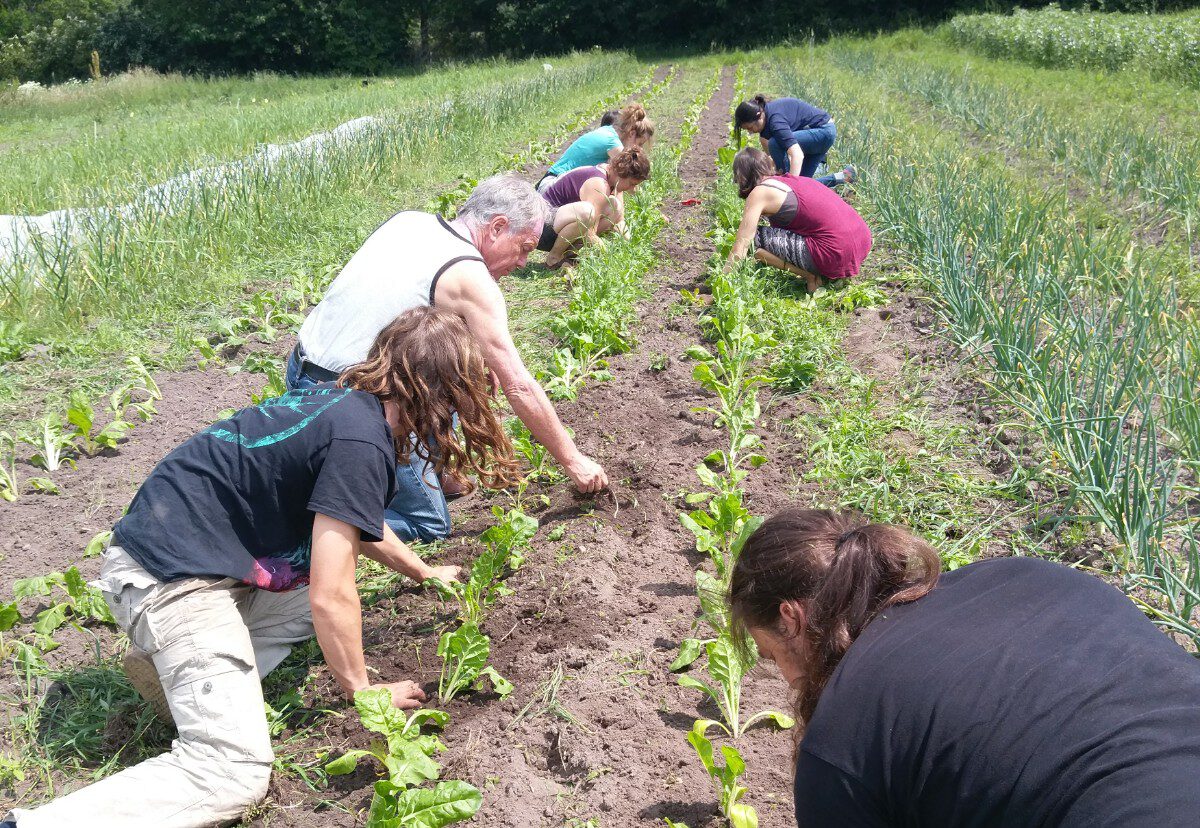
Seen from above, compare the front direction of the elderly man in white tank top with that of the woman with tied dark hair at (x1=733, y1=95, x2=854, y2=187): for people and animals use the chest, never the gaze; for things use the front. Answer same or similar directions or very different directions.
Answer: very different directions

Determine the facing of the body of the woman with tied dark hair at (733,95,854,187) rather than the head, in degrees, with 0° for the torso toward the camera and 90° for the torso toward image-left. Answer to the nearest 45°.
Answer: approximately 90°

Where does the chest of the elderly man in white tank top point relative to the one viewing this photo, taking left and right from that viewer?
facing to the right of the viewer

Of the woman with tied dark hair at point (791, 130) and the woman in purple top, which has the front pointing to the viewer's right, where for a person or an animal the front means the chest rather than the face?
the woman in purple top

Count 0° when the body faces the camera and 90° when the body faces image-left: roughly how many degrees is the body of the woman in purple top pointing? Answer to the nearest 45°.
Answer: approximately 270°

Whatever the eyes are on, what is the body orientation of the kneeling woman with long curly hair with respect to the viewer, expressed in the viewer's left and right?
facing to the right of the viewer

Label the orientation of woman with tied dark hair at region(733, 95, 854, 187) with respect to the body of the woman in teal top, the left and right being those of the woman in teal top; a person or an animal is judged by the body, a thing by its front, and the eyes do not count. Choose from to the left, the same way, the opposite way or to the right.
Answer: the opposite way

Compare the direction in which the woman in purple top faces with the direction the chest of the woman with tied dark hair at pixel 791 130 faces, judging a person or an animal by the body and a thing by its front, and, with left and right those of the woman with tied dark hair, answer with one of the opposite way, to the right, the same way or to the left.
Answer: the opposite way

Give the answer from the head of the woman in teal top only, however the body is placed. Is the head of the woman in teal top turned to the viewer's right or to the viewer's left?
to the viewer's right

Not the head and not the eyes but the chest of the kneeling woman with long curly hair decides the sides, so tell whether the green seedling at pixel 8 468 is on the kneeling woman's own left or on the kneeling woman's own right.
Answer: on the kneeling woman's own left

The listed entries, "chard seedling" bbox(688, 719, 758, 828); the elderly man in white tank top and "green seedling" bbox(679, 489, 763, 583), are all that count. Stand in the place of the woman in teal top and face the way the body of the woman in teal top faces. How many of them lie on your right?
3
